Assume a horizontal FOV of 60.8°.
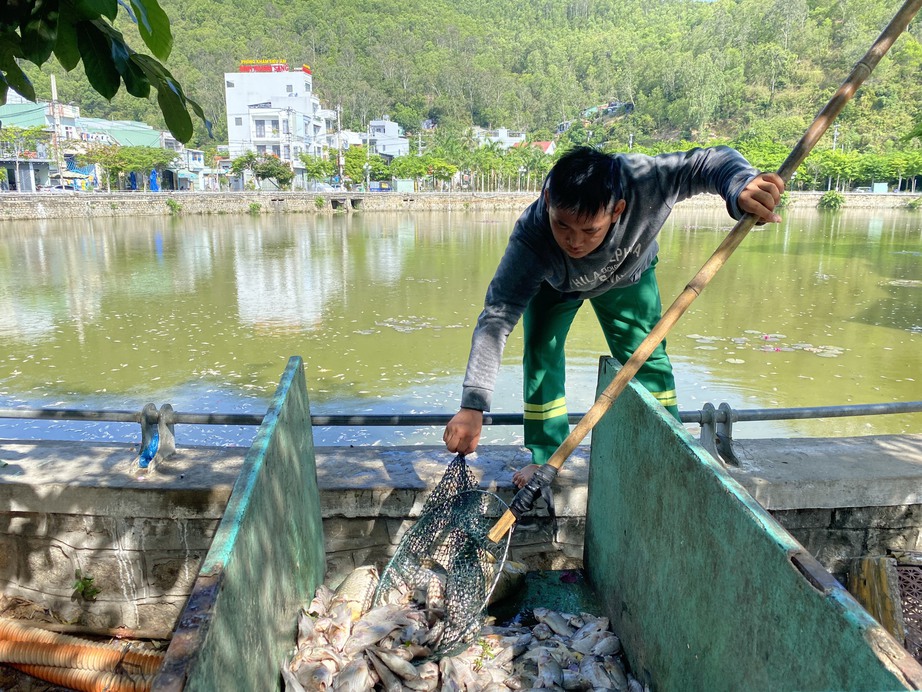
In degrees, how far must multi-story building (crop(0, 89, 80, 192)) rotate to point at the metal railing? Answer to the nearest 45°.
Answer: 0° — it already faces it

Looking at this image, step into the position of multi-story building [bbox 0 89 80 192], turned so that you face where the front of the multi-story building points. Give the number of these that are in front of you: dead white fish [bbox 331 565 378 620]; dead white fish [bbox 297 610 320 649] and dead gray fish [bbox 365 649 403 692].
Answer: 3

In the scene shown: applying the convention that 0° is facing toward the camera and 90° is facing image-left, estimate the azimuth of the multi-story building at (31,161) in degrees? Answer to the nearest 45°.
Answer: approximately 0°

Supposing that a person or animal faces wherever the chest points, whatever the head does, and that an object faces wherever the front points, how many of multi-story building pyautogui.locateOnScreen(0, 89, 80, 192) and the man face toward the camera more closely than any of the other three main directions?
2

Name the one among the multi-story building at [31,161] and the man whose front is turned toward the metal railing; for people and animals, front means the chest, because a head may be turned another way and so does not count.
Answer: the multi-story building

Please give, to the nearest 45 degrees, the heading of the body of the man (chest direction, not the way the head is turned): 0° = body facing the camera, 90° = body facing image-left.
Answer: approximately 0°

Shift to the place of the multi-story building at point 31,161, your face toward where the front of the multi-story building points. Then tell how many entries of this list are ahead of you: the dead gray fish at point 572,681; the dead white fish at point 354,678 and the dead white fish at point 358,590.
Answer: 3

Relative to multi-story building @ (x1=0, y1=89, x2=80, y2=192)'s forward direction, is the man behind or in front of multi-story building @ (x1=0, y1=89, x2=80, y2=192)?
in front
